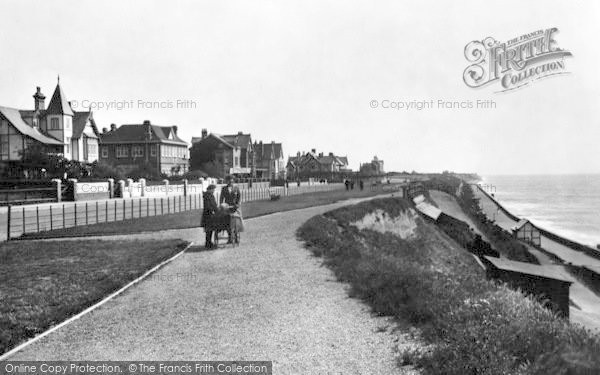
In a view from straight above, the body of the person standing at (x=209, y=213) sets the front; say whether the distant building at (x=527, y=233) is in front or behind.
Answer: in front

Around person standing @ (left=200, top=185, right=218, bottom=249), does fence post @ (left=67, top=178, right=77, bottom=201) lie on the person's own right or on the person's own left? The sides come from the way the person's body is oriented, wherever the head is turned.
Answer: on the person's own left

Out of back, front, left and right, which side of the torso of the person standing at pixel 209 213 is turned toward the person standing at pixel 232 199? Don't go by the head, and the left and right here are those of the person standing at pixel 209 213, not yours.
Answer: front

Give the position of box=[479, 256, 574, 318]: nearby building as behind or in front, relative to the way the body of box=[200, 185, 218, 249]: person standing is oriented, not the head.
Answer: in front

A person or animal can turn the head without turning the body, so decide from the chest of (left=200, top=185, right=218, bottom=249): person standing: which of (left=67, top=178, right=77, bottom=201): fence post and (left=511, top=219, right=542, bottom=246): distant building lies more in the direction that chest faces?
the distant building
